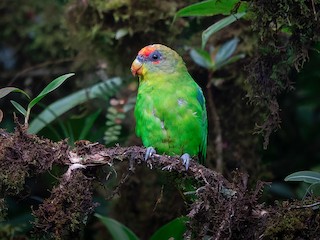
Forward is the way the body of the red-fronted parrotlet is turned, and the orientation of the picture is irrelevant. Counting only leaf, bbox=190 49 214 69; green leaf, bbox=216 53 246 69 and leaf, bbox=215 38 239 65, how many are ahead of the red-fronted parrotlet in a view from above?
0

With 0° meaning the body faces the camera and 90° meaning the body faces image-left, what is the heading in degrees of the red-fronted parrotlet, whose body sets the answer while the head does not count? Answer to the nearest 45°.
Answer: approximately 45°

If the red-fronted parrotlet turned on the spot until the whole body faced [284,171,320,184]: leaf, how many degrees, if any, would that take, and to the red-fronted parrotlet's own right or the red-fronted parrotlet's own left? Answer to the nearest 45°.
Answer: approximately 90° to the red-fronted parrotlet's own left

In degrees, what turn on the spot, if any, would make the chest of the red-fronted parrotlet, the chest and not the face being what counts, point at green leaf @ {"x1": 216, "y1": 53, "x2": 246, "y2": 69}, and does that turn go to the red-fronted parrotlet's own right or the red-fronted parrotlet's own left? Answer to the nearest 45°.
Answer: approximately 180°

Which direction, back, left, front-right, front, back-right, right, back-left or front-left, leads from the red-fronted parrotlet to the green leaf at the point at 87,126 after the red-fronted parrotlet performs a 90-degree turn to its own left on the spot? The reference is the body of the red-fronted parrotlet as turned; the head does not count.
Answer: back

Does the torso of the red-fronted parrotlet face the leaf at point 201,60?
no

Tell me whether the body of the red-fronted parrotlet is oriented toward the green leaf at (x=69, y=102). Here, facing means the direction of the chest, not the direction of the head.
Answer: no

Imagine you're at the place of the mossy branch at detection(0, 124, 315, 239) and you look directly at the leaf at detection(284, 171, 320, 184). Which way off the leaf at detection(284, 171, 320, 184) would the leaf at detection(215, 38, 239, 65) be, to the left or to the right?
left

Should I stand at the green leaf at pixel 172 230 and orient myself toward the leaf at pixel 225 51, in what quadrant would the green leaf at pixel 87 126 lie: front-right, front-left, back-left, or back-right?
front-left
